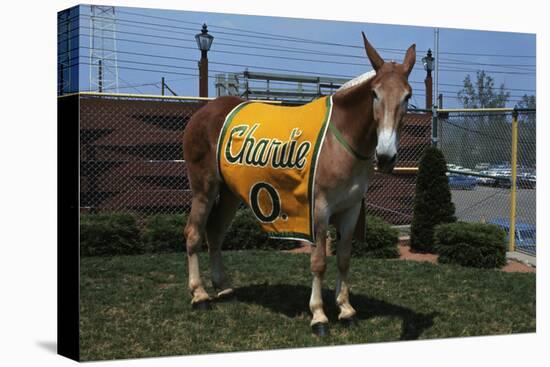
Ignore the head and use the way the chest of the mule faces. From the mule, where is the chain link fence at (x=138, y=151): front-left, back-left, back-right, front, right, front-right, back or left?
back

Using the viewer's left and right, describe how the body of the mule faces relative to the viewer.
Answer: facing the viewer and to the right of the viewer

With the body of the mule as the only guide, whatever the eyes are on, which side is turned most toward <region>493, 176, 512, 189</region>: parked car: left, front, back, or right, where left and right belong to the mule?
left

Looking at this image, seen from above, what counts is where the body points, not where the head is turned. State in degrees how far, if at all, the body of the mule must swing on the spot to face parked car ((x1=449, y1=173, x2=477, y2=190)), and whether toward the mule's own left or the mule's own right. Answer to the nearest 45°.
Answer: approximately 90° to the mule's own left

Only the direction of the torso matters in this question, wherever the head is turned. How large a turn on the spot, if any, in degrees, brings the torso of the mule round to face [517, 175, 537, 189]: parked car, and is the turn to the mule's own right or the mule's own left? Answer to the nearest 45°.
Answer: approximately 90° to the mule's own left

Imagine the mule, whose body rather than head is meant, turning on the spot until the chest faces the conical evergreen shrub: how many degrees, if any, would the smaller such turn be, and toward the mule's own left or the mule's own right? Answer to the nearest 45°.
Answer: approximately 90° to the mule's own left

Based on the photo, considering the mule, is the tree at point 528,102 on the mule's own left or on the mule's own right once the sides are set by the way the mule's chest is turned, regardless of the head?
on the mule's own left

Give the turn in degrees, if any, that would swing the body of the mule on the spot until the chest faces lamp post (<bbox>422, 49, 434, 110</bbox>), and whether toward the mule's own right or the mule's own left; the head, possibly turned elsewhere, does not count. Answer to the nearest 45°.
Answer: approximately 90° to the mule's own left

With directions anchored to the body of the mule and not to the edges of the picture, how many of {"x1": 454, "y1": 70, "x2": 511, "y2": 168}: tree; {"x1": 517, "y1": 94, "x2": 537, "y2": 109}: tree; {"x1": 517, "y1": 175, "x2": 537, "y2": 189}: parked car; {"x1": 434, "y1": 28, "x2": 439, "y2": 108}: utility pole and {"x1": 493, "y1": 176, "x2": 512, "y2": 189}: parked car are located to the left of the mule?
5

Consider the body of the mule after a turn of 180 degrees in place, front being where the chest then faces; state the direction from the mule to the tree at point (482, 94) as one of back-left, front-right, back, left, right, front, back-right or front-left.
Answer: right

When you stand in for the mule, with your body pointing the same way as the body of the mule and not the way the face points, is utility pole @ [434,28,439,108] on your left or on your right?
on your left
